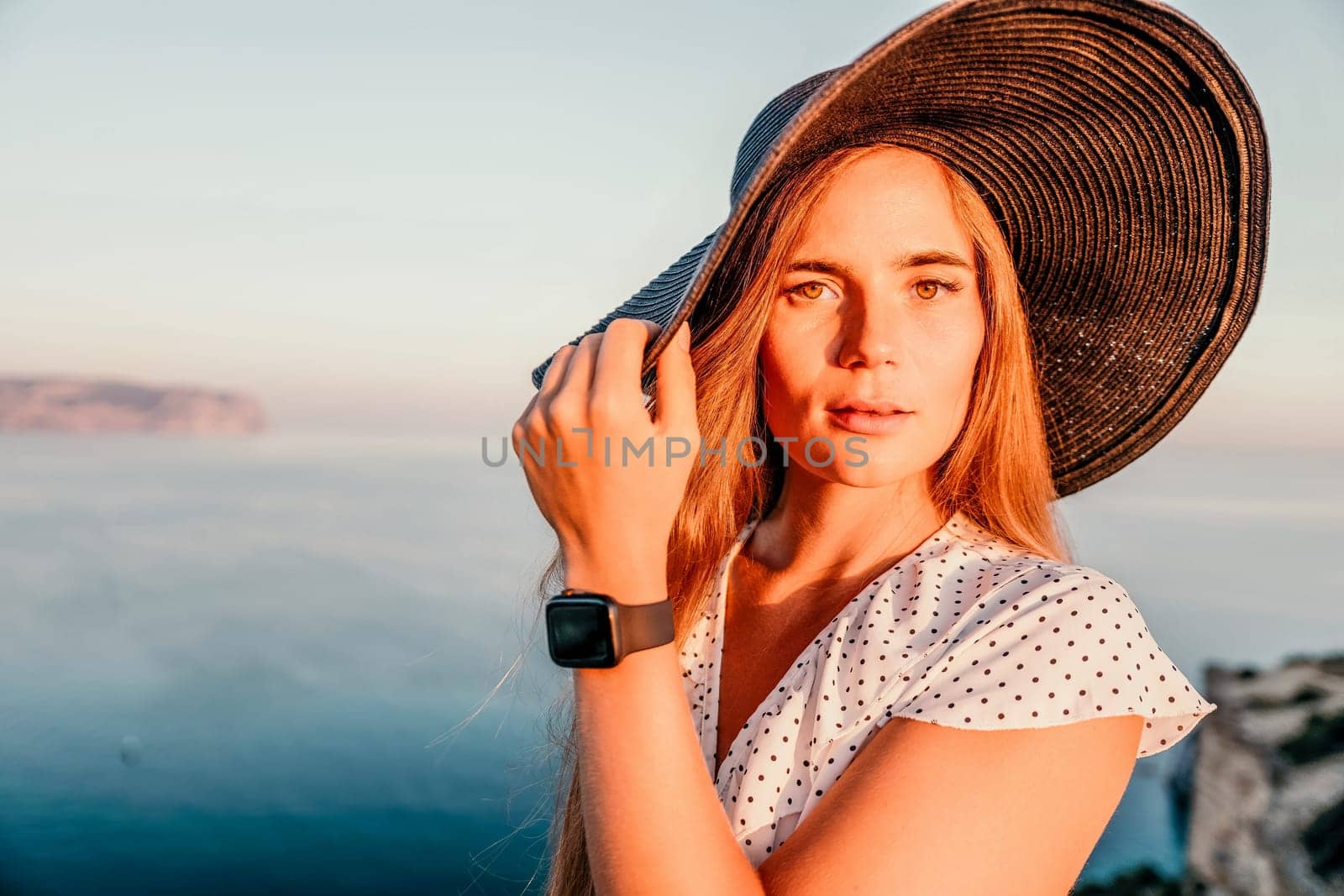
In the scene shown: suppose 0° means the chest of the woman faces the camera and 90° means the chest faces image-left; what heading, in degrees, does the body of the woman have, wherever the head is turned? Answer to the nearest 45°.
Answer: approximately 45°

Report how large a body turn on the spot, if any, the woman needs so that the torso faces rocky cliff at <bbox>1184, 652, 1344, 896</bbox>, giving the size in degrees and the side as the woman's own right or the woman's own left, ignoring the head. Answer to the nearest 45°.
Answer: approximately 135° to the woman's own right
